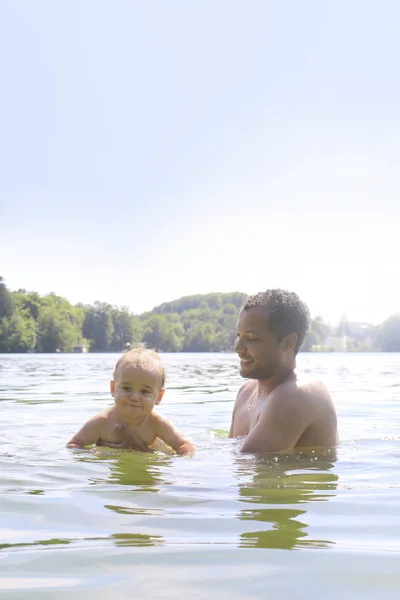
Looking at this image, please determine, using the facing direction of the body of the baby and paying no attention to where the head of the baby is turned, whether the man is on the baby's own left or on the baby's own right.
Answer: on the baby's own left

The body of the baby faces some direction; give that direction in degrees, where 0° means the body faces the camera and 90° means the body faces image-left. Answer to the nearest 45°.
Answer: approximately 0°
